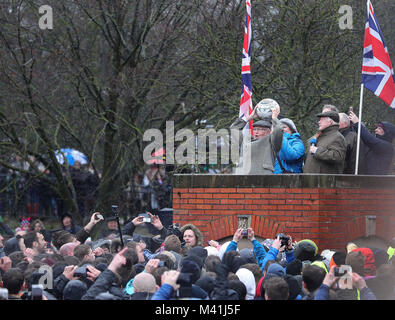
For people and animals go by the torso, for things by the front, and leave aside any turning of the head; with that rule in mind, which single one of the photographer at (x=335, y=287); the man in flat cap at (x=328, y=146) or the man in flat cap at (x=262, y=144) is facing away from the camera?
the photographer

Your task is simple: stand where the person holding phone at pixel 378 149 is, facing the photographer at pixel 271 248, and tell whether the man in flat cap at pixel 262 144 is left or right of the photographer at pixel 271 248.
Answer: right

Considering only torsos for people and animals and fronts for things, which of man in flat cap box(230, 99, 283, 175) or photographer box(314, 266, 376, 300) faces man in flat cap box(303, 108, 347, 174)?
the photographer

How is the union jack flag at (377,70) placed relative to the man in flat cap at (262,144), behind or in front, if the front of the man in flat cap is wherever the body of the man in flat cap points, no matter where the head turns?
behind

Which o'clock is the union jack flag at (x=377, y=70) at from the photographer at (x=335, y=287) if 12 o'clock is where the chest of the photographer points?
The union jack flag is roughly at 12 o'clock from the photographer.

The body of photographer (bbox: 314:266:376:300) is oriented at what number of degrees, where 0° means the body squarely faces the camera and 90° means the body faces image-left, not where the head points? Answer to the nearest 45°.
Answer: approximately 180°

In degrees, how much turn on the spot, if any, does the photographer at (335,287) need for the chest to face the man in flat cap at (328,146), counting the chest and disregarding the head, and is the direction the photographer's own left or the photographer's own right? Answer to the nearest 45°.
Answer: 0° — they already face them

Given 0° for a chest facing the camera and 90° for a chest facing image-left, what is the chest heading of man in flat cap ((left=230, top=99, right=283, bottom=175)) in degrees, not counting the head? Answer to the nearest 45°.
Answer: approximately 45°

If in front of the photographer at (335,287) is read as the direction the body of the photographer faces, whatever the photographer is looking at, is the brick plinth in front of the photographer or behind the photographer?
in front

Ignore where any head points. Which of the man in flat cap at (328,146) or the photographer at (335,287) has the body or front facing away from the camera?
the photographer

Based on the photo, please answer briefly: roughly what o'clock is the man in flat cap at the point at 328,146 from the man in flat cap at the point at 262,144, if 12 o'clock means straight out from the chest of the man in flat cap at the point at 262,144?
the man in flat cap at the point at 328,146 is roughly at 8 o'clock from the man in flat cap at the point at 262,144.
